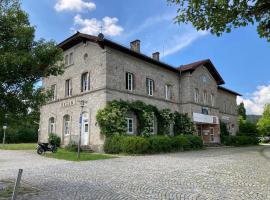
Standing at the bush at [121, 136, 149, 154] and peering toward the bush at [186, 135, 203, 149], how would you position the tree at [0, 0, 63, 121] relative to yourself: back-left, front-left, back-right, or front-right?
back-left

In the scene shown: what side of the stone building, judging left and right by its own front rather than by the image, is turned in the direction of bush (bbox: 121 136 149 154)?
front

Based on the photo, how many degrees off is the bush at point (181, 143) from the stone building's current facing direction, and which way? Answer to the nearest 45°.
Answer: approximately 45° to its left

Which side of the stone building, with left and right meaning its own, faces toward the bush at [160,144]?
front

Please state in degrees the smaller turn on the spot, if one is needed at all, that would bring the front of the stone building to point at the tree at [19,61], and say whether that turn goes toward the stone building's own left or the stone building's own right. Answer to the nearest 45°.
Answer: approximately 45° to the stone building's own right
